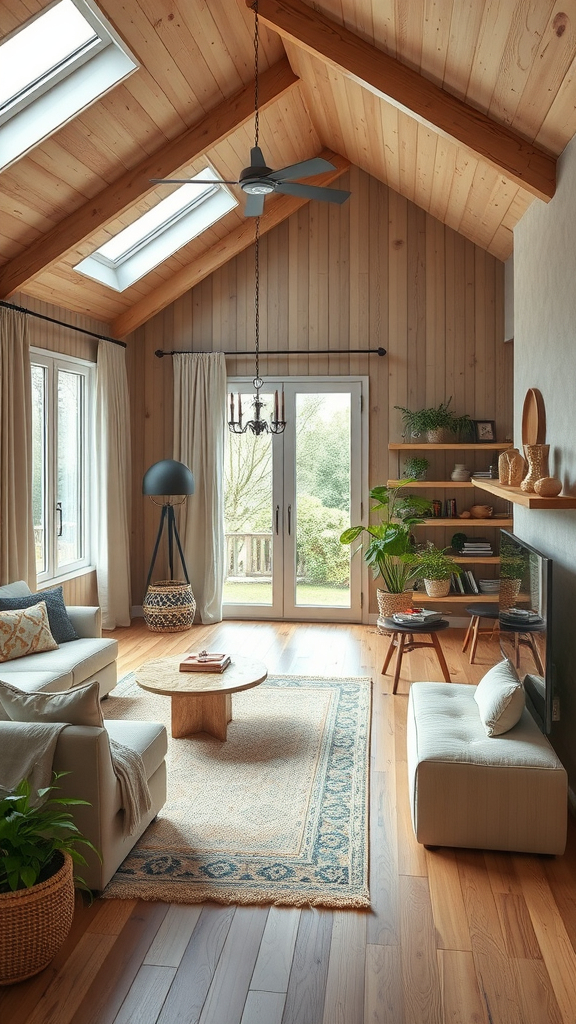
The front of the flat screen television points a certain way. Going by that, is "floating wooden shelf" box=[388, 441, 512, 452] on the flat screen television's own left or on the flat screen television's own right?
on the flat screen television's own right

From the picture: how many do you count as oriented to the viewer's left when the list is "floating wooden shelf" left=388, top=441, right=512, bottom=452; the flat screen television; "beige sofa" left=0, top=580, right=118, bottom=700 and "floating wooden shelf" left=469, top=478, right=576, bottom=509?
2

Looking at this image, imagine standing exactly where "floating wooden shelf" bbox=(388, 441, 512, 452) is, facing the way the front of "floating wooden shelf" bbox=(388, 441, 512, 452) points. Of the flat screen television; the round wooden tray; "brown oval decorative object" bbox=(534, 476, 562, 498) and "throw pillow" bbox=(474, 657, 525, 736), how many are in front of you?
4

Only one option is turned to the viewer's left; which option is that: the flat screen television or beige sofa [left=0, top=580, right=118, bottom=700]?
the flat screen television

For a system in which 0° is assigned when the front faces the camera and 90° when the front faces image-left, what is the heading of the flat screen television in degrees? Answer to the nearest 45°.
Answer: approximately 90°

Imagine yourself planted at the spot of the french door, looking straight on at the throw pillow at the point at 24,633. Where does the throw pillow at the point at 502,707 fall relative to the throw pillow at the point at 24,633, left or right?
left

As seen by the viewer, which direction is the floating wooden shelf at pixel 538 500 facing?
to the viewer's left

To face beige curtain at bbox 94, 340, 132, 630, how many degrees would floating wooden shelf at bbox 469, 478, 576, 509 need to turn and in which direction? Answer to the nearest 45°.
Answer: approximately 45° to its right
